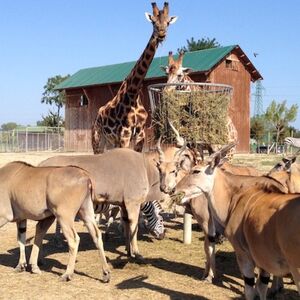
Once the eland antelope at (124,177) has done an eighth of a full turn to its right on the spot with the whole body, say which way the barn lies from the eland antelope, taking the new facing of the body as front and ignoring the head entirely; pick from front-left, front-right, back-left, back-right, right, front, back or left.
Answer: back-left

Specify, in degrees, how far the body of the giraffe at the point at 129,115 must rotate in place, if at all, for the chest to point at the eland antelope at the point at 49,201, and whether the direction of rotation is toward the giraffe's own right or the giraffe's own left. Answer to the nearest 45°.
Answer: approximately 45° to the giraffe's own right

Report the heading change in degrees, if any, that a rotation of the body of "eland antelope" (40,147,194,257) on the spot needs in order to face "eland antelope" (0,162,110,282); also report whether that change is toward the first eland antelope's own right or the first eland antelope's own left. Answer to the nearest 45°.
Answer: approximately 135° to the first eland antelope's own right

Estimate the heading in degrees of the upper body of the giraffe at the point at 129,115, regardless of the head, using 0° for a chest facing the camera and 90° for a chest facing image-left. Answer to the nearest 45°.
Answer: approximately 315°

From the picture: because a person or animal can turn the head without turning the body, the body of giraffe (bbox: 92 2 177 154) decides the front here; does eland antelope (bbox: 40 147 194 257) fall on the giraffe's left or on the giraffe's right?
on the giraffe's right

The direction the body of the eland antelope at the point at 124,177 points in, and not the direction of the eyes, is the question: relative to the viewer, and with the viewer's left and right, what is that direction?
facing to the right of the viewer

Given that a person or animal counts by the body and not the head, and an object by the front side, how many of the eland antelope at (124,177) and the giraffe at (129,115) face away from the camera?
0

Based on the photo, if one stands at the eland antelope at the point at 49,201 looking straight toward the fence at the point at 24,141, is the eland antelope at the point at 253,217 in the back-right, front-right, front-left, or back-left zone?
back-right

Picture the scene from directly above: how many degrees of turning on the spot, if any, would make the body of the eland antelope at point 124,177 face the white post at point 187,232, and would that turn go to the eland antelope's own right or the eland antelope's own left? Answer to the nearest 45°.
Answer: approximately 45° to the eland antelope's own left

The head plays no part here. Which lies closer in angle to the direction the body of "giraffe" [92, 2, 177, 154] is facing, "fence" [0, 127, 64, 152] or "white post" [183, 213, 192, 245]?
the white post
